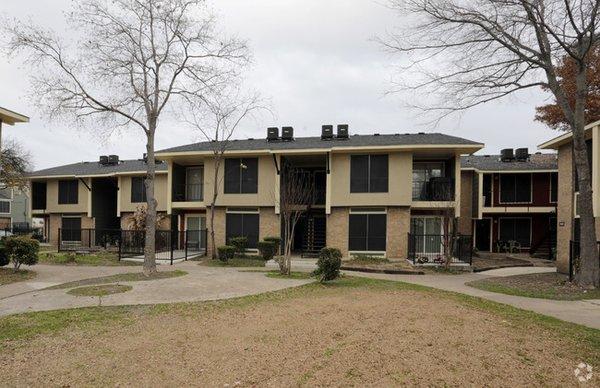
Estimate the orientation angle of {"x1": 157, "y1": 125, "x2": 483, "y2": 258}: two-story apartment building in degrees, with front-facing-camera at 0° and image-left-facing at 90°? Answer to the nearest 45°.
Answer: approximately 0°

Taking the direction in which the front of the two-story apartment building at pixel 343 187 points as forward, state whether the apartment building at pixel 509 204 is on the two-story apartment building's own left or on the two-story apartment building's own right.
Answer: on the two-story apartment building's own left

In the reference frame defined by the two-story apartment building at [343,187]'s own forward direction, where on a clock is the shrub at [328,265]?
The shrub is roughly at 12 o'clock from the two-story apartment building.

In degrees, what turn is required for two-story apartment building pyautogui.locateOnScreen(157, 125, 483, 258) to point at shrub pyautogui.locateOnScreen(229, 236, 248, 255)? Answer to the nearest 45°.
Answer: approximately 90° to its right

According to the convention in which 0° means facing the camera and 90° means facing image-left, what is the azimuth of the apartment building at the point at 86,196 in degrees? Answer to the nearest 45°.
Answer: approximately 0°

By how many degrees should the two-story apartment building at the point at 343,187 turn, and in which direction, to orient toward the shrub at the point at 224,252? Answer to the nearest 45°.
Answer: approximately 45° to its right
